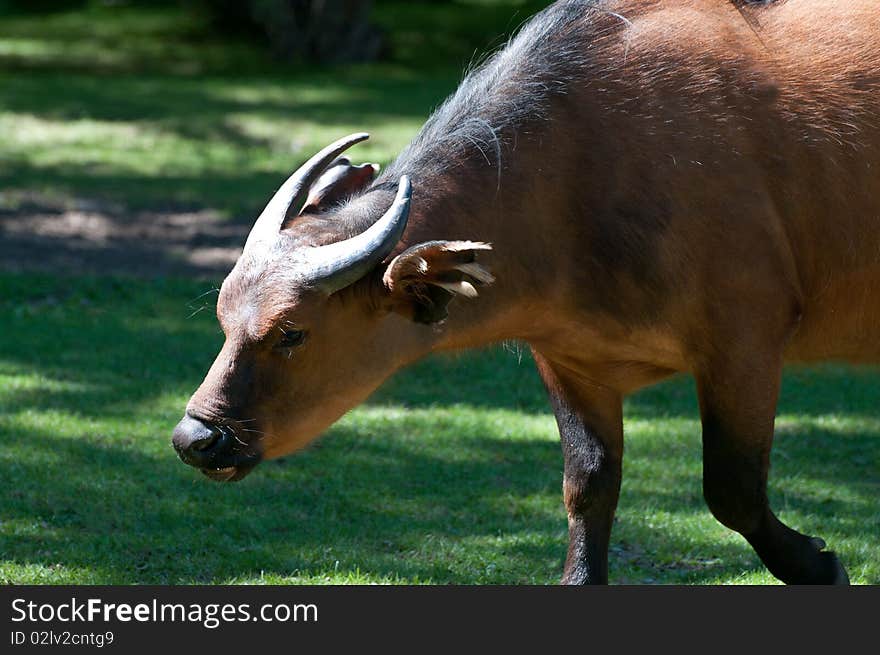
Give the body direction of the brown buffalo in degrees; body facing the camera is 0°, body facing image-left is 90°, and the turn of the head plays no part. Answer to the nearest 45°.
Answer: approximately 90°

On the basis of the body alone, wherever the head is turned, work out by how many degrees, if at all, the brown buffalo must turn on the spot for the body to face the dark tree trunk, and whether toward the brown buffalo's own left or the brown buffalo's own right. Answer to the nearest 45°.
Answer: approximately 90° to the brown buffalo's own right
